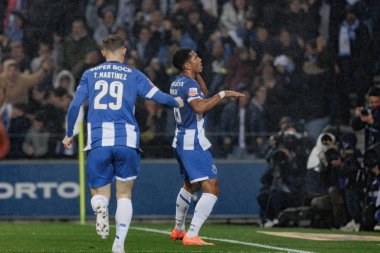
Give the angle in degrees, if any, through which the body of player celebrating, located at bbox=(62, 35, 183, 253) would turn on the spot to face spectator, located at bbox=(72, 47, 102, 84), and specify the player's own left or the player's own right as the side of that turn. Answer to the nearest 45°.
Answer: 0° — they already face them

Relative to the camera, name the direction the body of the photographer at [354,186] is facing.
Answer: to the viewer's left

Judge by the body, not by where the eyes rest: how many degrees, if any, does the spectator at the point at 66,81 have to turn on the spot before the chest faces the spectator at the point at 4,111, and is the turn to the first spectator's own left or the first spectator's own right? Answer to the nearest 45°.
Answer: approximately 90° to the first spectator's own right

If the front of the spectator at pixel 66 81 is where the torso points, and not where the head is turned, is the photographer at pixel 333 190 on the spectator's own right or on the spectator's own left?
on the spectator's own left

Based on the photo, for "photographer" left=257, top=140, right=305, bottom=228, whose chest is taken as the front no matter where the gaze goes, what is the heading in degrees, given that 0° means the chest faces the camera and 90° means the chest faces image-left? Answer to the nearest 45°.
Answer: approximately 45°

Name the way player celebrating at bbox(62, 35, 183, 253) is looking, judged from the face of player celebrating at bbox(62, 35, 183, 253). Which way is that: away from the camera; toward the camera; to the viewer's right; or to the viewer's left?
away from the camera

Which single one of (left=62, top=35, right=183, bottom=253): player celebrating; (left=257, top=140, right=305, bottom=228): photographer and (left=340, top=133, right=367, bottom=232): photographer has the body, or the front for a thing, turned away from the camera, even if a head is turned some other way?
the player celebrating

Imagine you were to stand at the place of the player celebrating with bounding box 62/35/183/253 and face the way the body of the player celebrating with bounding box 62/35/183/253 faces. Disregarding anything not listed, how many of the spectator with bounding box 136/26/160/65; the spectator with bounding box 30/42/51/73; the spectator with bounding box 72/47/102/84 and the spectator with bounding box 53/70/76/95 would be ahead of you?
4
